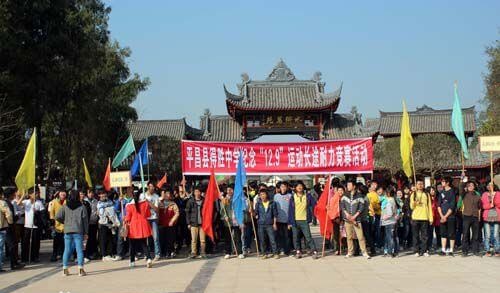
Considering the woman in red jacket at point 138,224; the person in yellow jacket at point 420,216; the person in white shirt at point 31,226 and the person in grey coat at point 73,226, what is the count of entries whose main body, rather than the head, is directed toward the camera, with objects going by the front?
2

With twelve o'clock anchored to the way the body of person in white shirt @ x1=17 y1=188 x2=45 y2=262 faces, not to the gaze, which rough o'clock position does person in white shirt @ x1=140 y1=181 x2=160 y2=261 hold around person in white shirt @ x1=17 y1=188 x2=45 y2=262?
person in white shirt @ x1=140 y1=181 x2=160 y2=261 is roughly at 10 o'clock from person in white shirt @ x1=17 y1=188 x2=45 y2=262.

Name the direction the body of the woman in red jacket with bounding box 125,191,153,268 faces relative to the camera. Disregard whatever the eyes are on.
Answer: away from the camera

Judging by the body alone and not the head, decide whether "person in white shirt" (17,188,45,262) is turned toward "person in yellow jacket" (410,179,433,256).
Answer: no

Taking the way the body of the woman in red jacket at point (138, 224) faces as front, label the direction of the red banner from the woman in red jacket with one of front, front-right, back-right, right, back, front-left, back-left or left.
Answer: front-right

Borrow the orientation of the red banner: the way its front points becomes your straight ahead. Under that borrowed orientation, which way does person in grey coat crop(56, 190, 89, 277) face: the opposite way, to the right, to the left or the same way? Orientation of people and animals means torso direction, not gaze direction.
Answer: the opposite way

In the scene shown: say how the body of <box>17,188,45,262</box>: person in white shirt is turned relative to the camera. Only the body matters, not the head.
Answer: toward the camera

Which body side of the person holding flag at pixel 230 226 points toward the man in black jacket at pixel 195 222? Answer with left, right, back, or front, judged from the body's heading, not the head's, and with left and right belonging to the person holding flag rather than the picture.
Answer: right

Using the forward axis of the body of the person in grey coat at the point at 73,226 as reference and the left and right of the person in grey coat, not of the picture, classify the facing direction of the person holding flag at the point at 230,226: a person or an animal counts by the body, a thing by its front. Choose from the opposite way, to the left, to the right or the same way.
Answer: the opposite way

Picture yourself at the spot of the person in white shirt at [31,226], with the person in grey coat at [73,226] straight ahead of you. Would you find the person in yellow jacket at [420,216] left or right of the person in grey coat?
left

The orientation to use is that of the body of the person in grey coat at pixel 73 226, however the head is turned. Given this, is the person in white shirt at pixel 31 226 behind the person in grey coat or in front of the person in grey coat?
in front

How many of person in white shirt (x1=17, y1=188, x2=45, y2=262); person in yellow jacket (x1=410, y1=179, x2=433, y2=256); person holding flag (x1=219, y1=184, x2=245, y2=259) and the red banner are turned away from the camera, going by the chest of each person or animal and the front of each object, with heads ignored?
0

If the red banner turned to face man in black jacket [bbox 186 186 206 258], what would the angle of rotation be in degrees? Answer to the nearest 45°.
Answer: approximately 45° to its right

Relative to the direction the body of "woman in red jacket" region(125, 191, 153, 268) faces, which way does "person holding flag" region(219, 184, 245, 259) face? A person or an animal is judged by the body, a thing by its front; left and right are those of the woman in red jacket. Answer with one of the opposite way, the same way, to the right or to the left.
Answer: the opposite way

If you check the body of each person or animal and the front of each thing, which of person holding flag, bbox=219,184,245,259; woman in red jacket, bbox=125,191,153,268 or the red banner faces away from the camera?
the woman in red jacket

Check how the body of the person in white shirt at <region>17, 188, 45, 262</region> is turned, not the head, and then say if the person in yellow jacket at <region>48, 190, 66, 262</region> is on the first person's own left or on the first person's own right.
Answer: on the first person's own left

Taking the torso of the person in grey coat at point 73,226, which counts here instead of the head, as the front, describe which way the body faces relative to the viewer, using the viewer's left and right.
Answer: facing away from the viewer

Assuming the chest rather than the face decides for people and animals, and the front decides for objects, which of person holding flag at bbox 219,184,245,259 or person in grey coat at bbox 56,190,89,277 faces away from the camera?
the person in grey coat

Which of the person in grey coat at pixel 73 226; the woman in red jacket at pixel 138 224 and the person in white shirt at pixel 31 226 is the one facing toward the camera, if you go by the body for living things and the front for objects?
the person in white shirt

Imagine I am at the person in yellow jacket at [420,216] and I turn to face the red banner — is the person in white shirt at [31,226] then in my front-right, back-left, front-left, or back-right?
front-left

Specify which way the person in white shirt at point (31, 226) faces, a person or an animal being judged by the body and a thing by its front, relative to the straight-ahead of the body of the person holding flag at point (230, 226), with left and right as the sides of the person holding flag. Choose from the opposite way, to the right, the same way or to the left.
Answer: the same way
